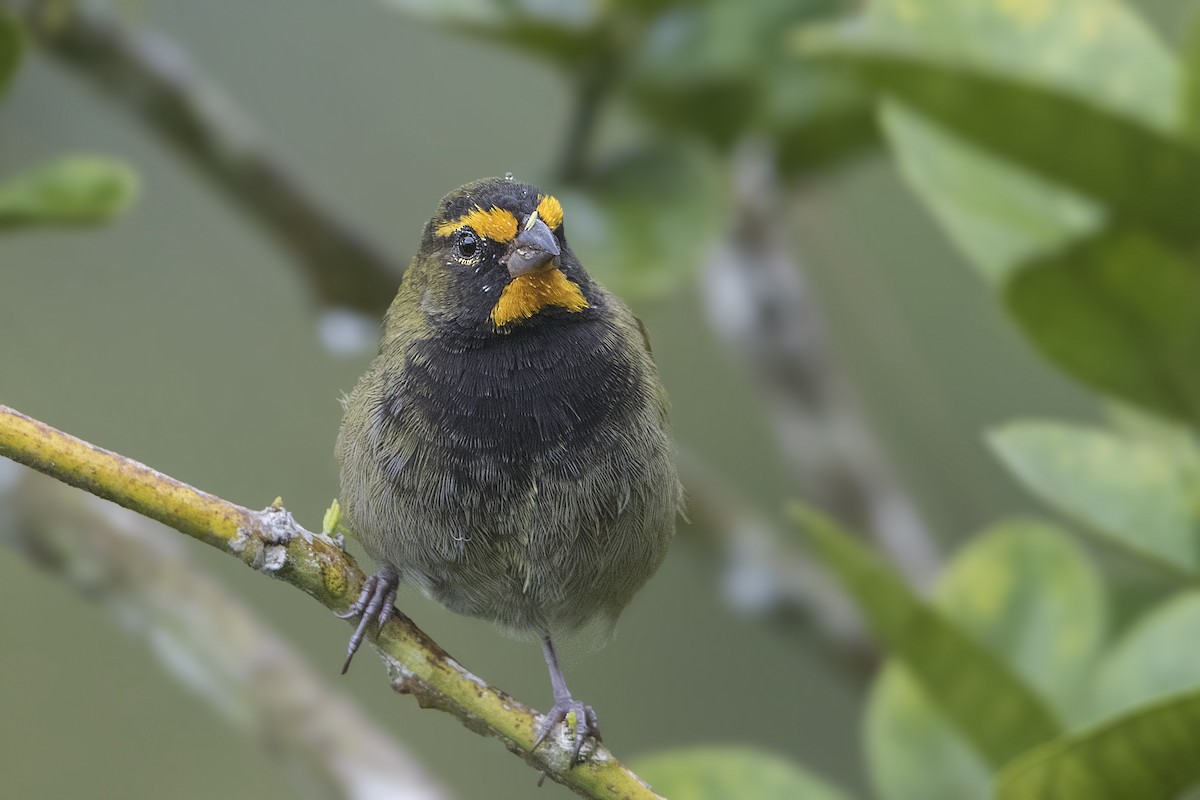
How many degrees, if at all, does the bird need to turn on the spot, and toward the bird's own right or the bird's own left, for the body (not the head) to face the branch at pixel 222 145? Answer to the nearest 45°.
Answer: approximately 135° to the bird's own right

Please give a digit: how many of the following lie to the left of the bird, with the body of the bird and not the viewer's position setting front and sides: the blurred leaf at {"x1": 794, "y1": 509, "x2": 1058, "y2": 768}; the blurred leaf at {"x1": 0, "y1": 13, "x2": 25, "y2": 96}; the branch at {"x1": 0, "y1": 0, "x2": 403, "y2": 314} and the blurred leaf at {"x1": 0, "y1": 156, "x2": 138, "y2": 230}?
1

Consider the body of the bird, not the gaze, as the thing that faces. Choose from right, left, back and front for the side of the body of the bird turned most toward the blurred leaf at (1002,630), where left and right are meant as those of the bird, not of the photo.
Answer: left

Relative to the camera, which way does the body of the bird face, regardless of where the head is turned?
toward the camera

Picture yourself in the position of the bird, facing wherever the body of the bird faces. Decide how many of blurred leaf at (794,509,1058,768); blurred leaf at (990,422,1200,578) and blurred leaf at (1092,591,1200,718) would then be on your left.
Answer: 3
